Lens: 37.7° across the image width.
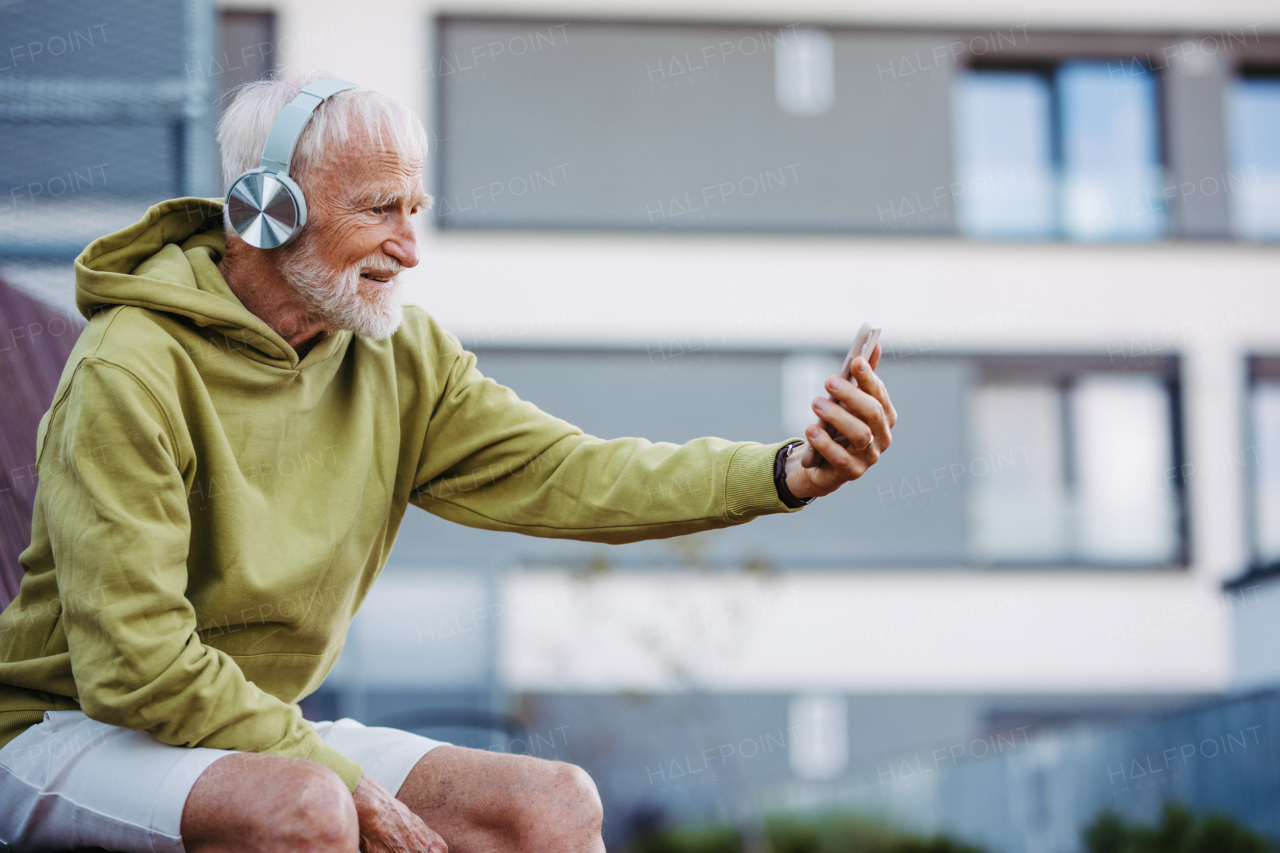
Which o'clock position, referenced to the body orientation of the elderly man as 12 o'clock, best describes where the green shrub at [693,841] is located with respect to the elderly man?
The green shrub is roughly at 8 o'clock from the elderly man.

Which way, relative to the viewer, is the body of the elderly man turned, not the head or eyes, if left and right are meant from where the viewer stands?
facing the viewer and to the right of the viewer

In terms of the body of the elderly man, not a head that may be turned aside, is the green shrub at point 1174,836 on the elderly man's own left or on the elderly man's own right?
on the elderly man's own left

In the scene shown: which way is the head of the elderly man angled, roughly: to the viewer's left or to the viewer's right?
to the viewer's right
